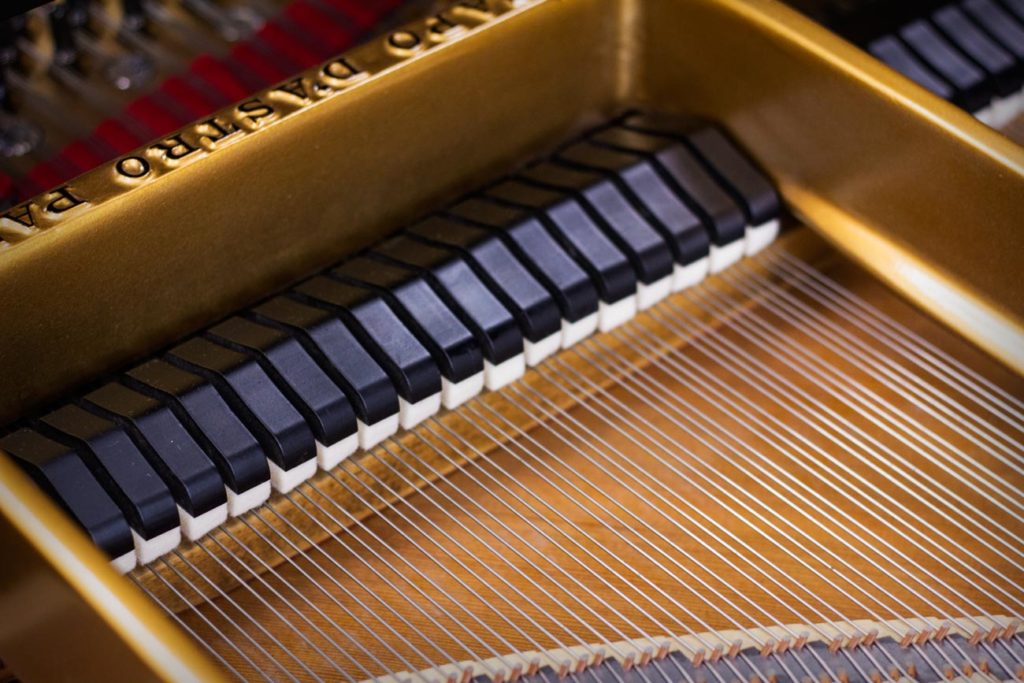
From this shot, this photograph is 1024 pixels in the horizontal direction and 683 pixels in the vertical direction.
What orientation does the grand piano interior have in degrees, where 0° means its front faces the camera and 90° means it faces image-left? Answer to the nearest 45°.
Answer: approximately 135°
